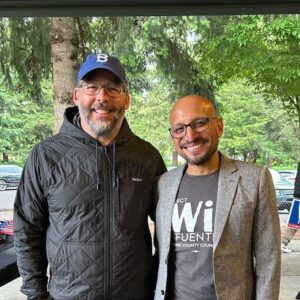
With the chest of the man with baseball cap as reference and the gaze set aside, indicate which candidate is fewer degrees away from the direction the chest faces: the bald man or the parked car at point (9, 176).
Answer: the bald man

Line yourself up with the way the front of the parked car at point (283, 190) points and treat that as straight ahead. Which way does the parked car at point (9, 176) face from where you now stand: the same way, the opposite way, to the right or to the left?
to the right

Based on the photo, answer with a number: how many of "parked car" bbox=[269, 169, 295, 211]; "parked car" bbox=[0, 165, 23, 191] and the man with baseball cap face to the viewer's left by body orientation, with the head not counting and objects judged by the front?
1

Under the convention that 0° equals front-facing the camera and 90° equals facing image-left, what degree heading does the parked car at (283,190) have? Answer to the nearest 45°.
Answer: approximately 315°

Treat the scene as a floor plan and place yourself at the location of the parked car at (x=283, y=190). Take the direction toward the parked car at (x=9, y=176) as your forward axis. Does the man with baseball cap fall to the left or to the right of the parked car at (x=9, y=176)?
left

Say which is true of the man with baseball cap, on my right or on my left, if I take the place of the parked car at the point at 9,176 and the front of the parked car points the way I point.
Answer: on my left

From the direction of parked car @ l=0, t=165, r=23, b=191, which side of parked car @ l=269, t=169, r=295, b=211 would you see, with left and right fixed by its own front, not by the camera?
right

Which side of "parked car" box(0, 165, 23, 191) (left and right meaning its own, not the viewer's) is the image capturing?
left

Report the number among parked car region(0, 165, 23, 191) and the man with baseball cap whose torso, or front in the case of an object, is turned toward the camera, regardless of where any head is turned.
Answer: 1
